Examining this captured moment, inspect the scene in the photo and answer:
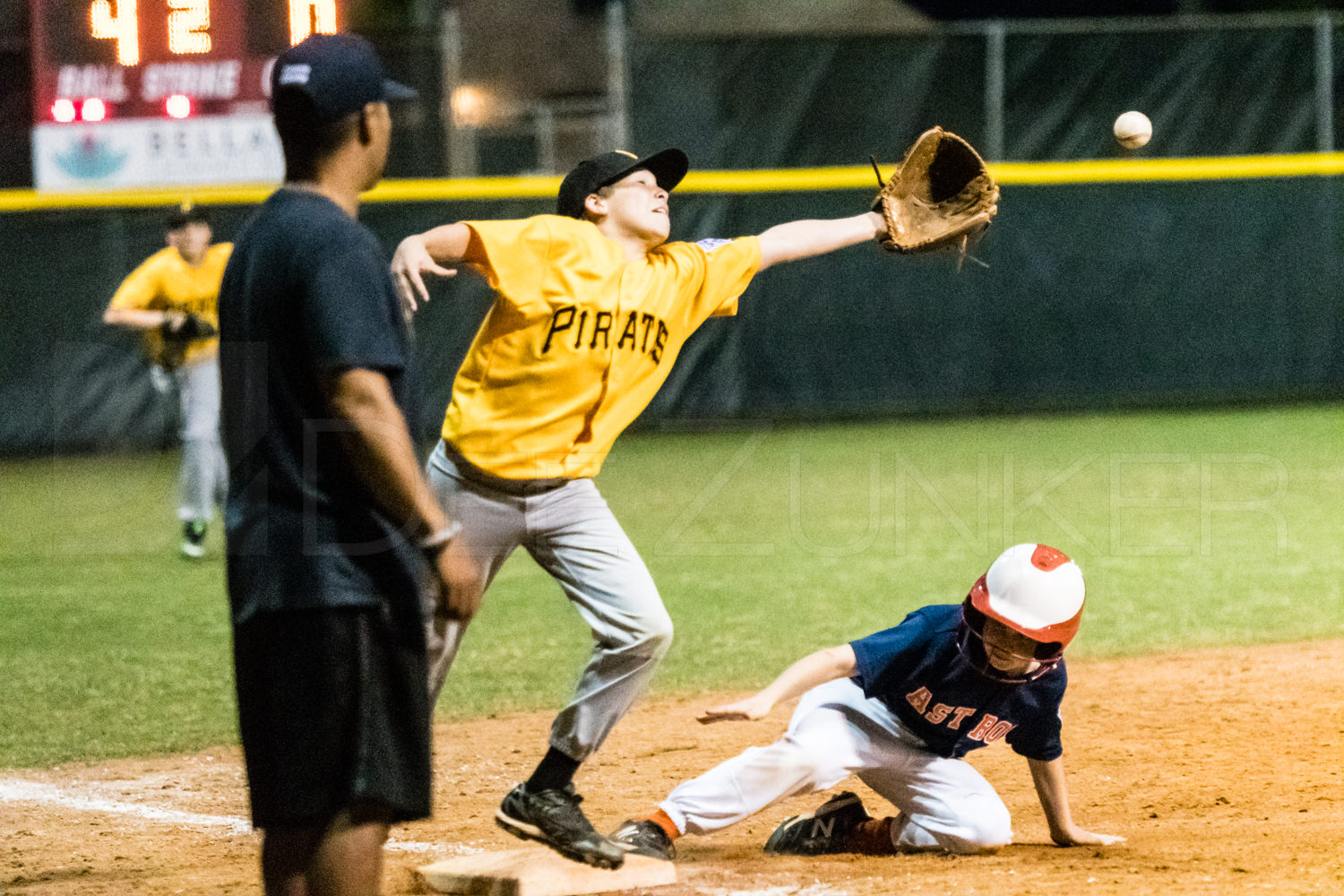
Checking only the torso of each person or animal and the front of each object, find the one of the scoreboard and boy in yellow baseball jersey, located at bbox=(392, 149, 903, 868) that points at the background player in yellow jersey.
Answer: the scoreboard

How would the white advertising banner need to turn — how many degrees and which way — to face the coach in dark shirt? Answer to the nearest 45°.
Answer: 0° — it already faces them

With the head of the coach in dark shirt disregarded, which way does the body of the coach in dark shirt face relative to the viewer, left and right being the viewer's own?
facing away from the viewer and to the right of the viewer

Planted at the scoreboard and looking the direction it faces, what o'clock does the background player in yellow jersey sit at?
The background player in yellow jersey is roughly at 12 o'clock from the scoreboard.

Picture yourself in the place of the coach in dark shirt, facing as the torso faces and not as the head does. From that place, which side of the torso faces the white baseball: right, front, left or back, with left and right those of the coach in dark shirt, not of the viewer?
front

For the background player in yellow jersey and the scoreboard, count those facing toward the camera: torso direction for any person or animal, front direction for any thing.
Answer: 2

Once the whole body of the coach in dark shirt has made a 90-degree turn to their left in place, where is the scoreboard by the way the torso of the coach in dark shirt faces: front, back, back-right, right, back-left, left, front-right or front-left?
front-right

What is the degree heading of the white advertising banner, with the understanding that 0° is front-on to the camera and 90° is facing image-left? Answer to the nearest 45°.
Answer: approximately 0°

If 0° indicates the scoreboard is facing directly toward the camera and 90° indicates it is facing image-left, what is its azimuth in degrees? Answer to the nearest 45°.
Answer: approximately 0°

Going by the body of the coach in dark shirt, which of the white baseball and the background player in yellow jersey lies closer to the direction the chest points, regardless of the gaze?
the white baseball

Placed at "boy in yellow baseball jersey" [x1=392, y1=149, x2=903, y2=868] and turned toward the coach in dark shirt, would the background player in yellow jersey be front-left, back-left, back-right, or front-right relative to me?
back-right
